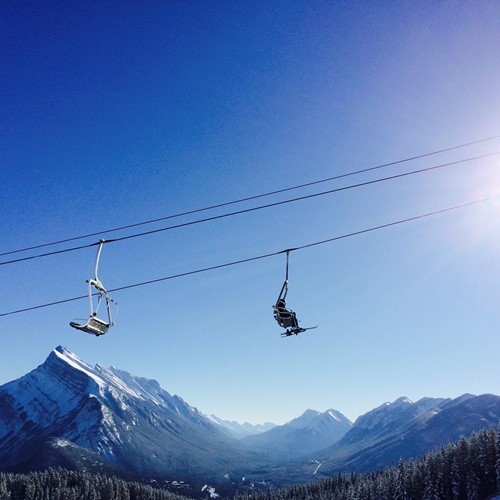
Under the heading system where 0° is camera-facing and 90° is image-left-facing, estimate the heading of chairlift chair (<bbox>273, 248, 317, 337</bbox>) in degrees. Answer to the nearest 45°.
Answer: approximately 270°
